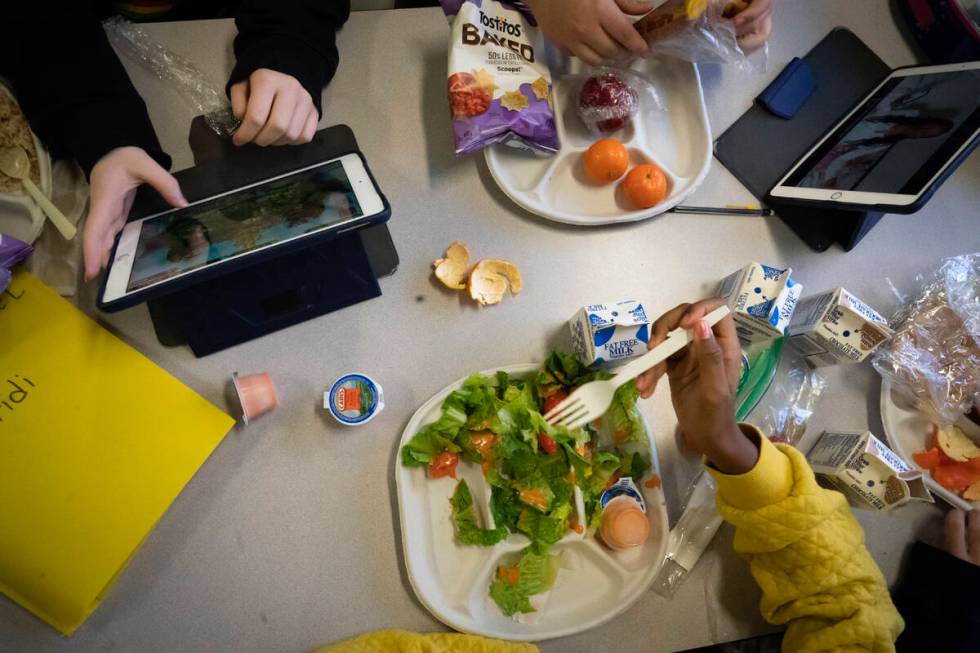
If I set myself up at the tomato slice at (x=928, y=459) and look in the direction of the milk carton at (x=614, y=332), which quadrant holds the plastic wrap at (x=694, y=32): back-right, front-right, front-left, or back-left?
front-right

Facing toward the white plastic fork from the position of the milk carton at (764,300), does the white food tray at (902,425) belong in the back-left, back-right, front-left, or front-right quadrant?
back-left
